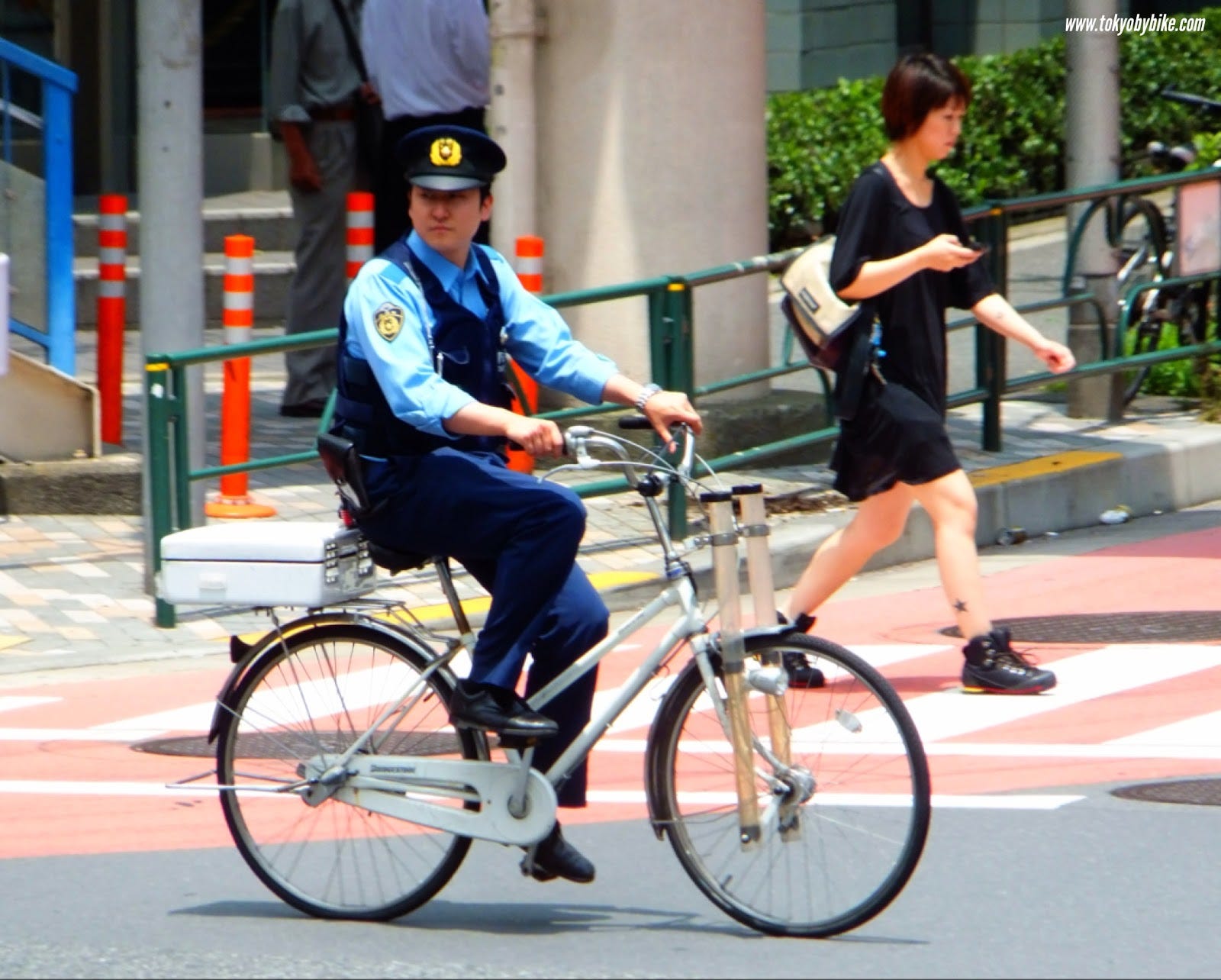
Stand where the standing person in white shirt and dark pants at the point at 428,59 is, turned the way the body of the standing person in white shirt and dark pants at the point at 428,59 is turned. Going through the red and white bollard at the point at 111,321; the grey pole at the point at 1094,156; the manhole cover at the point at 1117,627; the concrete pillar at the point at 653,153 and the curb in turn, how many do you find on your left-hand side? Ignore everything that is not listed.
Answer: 1

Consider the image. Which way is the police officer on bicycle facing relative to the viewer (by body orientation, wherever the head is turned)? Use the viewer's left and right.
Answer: facing the viewer and to the right of the viewer

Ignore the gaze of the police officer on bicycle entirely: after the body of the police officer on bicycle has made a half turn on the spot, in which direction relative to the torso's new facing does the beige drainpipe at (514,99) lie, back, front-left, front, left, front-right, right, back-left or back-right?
front-right

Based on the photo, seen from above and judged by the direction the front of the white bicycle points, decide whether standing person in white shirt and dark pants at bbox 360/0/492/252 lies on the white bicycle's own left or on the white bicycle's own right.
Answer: on the white bicycle's own left

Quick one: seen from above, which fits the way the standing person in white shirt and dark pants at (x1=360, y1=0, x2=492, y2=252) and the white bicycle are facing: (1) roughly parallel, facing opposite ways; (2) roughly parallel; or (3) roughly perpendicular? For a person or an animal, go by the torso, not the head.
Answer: roughly perpendicular

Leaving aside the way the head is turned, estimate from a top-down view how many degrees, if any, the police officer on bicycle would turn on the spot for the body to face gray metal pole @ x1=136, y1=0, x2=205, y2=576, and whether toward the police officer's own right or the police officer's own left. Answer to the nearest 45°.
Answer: approximately 135° to the police officer's own left

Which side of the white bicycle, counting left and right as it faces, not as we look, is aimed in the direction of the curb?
left

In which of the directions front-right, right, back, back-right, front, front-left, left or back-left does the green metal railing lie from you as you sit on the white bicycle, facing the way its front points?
left

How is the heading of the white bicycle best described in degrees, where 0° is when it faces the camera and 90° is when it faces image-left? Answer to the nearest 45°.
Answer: approximately 270°

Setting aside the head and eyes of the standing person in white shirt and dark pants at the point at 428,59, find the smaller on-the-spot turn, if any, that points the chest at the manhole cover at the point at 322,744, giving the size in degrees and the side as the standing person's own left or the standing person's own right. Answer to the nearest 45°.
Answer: approximately 180°

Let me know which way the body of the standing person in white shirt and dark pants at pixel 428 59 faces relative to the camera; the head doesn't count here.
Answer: away from the camera
